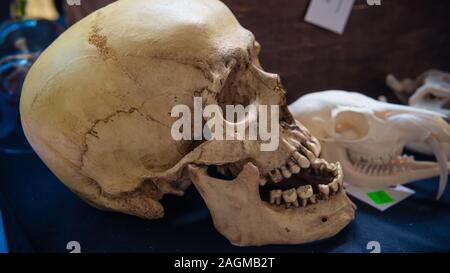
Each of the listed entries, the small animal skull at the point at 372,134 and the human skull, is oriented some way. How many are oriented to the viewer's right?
2

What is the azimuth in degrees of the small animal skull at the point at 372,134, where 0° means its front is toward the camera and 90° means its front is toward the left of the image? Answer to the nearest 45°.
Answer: approximately 270°

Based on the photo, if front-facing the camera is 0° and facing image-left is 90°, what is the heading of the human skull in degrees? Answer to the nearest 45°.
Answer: approximately 270°

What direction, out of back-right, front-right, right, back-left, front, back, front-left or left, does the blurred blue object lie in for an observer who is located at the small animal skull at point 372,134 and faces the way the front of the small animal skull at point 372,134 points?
back
